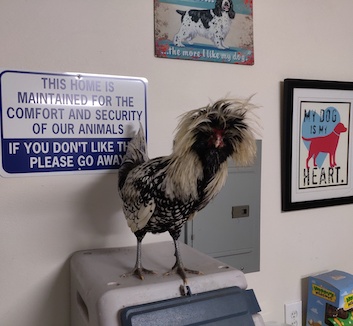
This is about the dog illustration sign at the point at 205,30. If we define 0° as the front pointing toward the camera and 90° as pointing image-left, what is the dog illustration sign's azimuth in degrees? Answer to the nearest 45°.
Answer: approximately 0°

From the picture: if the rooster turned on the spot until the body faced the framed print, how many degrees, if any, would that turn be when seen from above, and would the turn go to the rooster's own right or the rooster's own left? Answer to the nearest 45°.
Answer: approximately 90° to the rooster's own left

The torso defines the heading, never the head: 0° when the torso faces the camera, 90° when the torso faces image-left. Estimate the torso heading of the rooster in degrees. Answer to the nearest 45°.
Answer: approximately 315°
